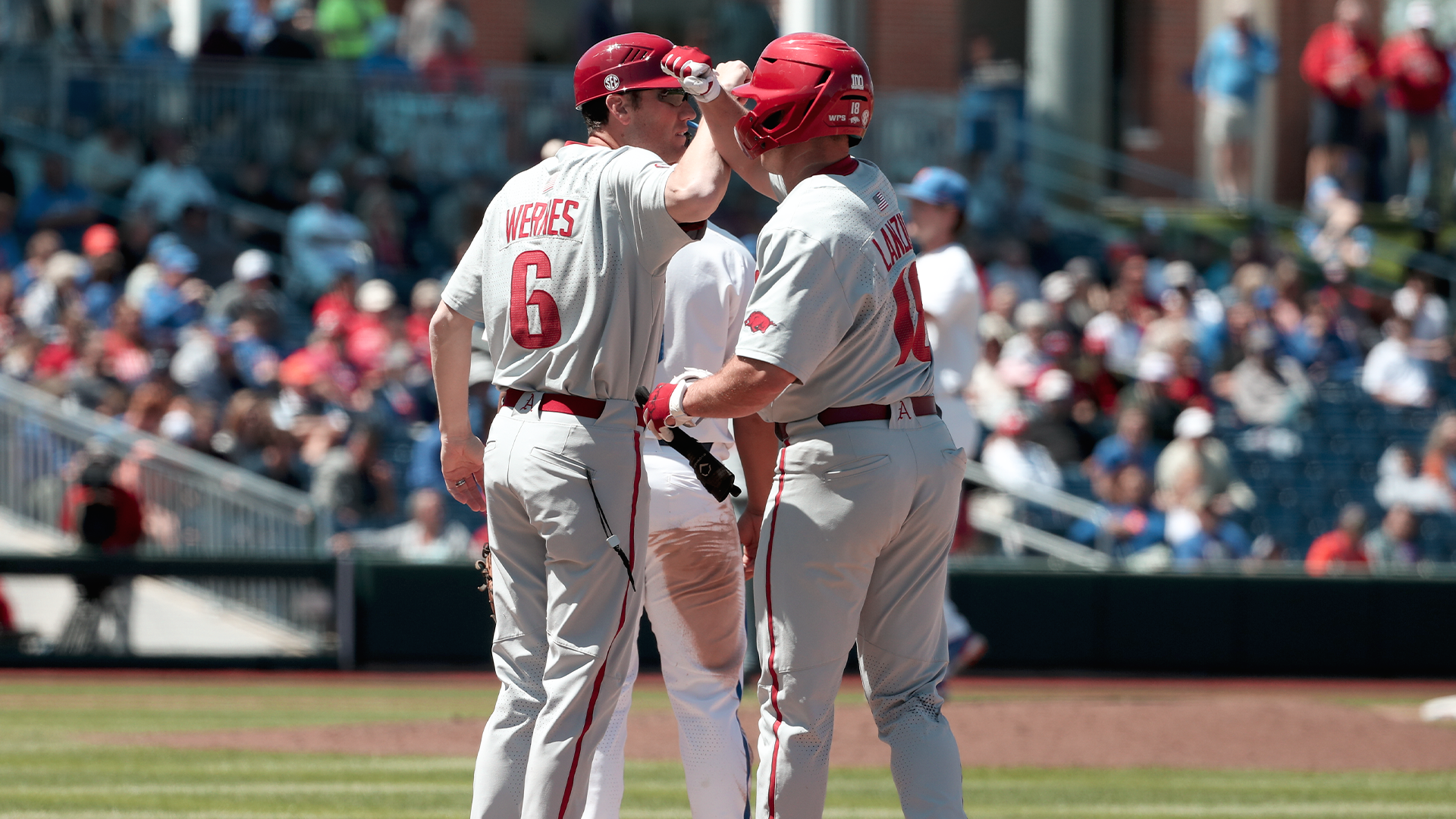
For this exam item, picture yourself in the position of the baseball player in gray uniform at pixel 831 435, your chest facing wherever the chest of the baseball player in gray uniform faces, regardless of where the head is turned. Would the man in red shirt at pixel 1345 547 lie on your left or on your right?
on your right

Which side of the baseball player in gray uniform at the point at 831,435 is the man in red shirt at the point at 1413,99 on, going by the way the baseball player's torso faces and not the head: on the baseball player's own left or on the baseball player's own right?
on the baseball player's own right

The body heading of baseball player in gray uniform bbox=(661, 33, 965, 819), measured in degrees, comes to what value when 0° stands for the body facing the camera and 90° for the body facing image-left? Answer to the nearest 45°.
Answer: approximately 135°

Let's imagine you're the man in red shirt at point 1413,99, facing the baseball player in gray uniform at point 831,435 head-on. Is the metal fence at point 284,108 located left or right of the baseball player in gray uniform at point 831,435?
right

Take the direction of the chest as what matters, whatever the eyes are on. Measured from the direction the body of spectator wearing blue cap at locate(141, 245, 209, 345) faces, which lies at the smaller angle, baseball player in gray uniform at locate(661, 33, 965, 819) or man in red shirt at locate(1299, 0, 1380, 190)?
the baseball player in gray uniform

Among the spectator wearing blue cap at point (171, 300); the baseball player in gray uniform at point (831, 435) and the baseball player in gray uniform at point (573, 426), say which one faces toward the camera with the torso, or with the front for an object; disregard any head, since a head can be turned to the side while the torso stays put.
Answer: the spectator wearing blue cap

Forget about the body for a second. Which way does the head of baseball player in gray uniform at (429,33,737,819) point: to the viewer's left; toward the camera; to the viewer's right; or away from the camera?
to the viewer's right

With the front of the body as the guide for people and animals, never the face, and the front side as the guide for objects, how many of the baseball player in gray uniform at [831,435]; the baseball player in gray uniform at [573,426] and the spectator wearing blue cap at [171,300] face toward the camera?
1

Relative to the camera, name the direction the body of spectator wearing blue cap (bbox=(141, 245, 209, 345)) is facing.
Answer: toward the camera

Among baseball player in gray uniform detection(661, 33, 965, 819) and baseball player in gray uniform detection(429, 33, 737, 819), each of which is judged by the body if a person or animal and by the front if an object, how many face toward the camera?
0

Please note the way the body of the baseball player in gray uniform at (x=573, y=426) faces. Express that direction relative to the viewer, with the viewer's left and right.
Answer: facing away from the viewer and to the right of the viewer

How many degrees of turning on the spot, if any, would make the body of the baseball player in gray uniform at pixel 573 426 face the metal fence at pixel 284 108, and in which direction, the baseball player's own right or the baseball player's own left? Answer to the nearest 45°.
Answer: approximately 45° to the baseball player's own left

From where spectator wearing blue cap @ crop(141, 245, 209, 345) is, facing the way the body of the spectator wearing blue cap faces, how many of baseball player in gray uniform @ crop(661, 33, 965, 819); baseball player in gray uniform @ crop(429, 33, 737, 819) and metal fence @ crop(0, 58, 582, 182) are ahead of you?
2
